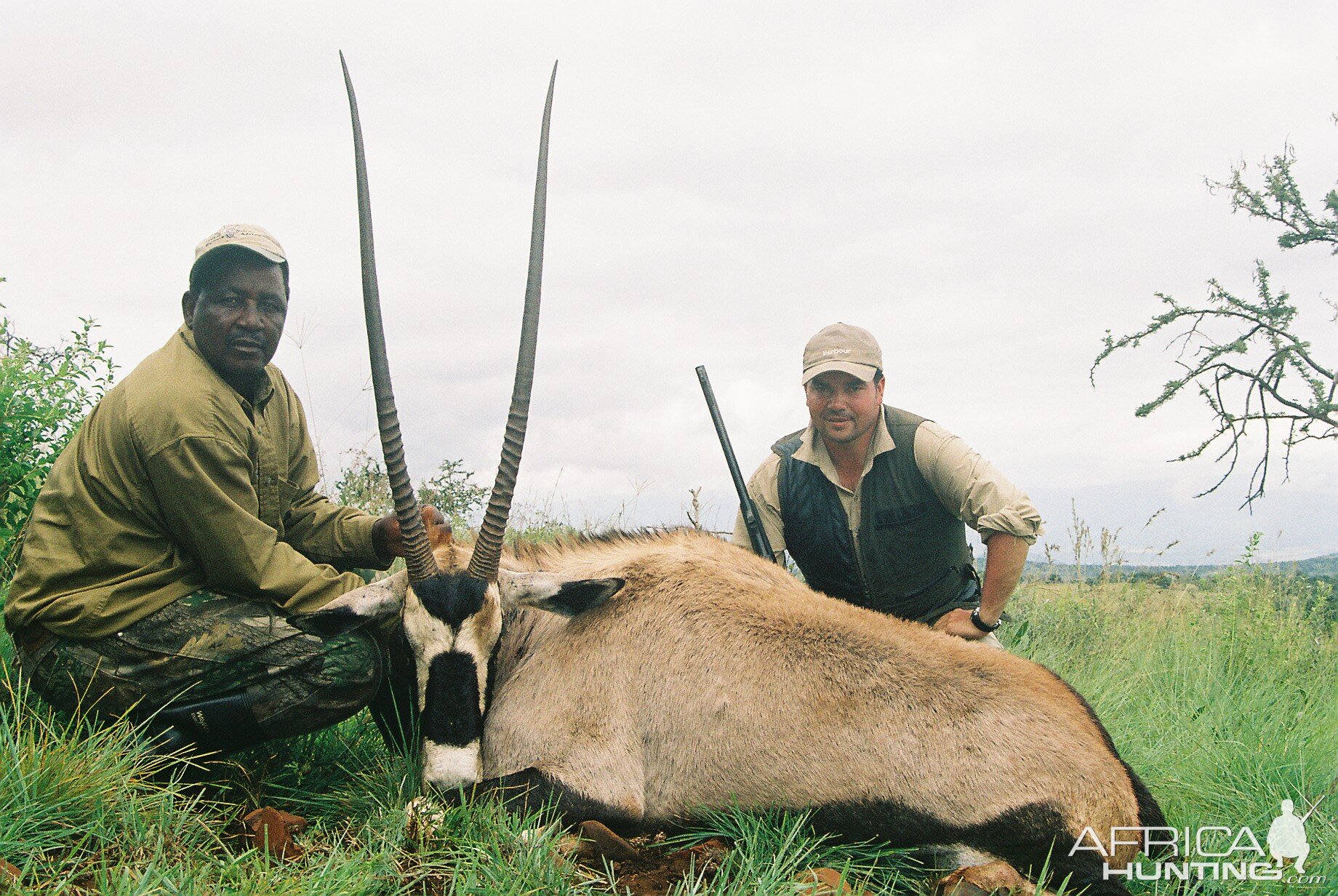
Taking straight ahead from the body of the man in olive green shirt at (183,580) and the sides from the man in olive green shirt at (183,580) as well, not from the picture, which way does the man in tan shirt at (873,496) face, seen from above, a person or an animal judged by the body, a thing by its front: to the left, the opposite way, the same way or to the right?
to the right

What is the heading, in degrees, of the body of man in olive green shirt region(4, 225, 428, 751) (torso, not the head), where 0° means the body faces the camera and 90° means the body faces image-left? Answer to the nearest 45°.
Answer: approximately 315°

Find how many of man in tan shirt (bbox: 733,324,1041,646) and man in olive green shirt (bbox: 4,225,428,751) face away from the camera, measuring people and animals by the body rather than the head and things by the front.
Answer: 0

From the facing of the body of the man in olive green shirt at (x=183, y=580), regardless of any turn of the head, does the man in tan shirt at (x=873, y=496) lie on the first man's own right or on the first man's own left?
on the first man's own left

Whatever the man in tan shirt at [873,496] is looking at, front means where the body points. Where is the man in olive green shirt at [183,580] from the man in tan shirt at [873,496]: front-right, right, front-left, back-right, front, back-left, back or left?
front-right

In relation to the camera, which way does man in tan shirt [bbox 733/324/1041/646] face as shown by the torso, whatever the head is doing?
toward the camera
